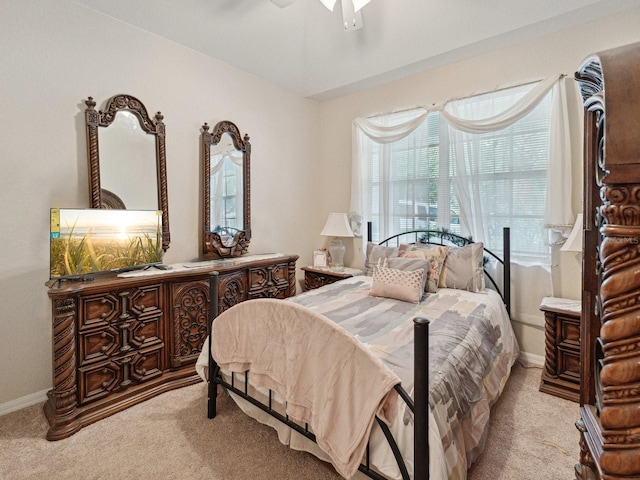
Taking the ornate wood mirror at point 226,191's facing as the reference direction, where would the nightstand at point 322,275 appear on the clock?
The nightstand is roughly at 10 o'clock from the ornate wood mirror.

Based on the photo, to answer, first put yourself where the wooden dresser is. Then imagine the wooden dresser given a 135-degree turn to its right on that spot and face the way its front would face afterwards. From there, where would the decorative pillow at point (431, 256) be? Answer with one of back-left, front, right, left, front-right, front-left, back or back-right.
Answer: back

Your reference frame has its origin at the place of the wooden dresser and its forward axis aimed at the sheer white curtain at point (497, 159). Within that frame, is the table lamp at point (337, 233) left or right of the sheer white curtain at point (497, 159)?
left

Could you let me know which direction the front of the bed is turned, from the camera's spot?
facing the viewer and to the left of the viewer

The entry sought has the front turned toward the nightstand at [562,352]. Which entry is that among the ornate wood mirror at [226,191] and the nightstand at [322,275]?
the ornate wood mirror

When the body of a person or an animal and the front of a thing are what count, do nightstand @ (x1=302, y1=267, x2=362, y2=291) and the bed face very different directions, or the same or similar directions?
same or similar directions

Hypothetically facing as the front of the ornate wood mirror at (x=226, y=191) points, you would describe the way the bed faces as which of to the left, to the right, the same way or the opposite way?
to the right

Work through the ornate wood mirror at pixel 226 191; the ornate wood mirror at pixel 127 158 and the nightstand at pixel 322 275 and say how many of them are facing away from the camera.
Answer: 0

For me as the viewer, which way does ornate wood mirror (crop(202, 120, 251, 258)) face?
facing the viewer and to the right of the viewer

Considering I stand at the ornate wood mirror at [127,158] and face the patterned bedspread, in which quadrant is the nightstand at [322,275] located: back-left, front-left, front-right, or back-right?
front-left

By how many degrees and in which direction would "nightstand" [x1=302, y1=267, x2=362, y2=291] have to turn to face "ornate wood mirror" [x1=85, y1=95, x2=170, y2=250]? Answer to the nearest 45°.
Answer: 0° — it already faces it

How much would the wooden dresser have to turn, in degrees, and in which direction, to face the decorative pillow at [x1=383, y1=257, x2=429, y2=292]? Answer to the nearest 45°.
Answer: approximately 45° to its left

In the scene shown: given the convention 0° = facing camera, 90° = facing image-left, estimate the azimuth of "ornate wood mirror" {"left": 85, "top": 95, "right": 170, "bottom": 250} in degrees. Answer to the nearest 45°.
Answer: approximately 315°

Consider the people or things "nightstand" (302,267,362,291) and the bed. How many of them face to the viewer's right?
0

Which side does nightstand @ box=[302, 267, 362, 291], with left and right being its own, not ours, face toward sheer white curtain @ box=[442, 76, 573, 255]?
left

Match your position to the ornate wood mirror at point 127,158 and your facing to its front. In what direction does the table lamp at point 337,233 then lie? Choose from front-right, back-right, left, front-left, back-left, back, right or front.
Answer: front-left

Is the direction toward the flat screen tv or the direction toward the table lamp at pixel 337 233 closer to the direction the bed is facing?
the flat screen tv

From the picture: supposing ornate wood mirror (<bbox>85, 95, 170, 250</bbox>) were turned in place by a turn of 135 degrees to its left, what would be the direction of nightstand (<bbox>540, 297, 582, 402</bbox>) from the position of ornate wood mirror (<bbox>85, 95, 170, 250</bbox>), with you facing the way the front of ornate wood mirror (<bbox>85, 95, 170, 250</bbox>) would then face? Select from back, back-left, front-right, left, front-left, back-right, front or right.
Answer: back-right
